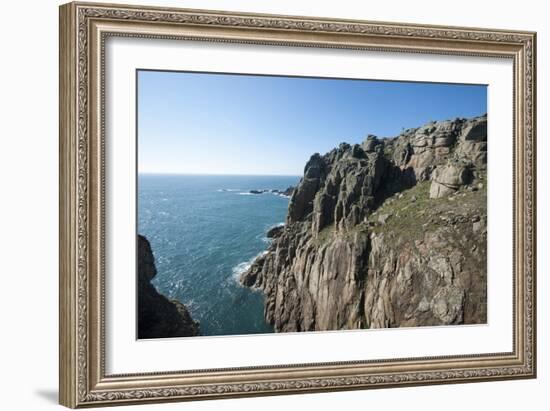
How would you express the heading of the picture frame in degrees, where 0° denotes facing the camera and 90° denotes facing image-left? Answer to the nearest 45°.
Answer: approximately 315°
